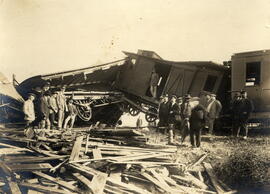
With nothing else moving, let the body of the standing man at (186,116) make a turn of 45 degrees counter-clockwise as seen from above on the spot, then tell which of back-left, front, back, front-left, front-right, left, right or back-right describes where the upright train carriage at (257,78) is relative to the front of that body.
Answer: back-left

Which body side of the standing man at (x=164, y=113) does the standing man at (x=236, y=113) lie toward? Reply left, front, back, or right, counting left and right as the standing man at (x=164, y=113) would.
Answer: left

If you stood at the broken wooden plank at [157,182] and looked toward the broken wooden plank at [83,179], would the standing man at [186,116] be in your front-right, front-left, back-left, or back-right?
back-right

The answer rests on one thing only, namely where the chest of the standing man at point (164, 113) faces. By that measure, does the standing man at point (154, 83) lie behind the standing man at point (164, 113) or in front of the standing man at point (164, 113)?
behind

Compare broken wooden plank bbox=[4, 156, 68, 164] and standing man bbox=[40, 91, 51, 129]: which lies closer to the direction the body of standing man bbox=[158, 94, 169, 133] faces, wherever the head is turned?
the broken wooden plank

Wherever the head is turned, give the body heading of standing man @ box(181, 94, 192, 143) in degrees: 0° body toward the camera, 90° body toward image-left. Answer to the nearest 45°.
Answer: approximately 45°

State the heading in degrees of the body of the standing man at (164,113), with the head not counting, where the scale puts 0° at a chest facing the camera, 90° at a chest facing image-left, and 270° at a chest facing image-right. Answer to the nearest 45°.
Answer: approximately 0°

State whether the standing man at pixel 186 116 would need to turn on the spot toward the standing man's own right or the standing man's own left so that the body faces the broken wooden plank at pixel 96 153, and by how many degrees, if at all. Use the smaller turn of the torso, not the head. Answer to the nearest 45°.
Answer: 0° — they already face it

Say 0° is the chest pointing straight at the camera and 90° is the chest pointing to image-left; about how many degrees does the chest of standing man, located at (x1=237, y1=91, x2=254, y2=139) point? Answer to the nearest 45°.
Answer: approximately 45°

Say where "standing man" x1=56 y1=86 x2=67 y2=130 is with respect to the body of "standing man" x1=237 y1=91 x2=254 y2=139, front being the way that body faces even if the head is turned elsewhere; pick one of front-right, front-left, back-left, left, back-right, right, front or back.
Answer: front-right

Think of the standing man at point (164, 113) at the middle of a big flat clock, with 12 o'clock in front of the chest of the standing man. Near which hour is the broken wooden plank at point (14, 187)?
The broken wooden plank is roughly at 1 o'clock from the standing man.
